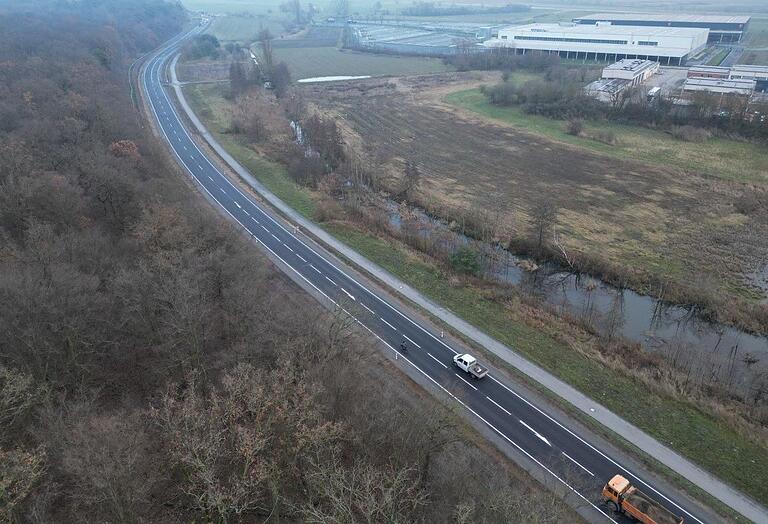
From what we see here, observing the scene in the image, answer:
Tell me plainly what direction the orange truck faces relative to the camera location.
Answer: facing away from the viewer and to the left of the viewer
